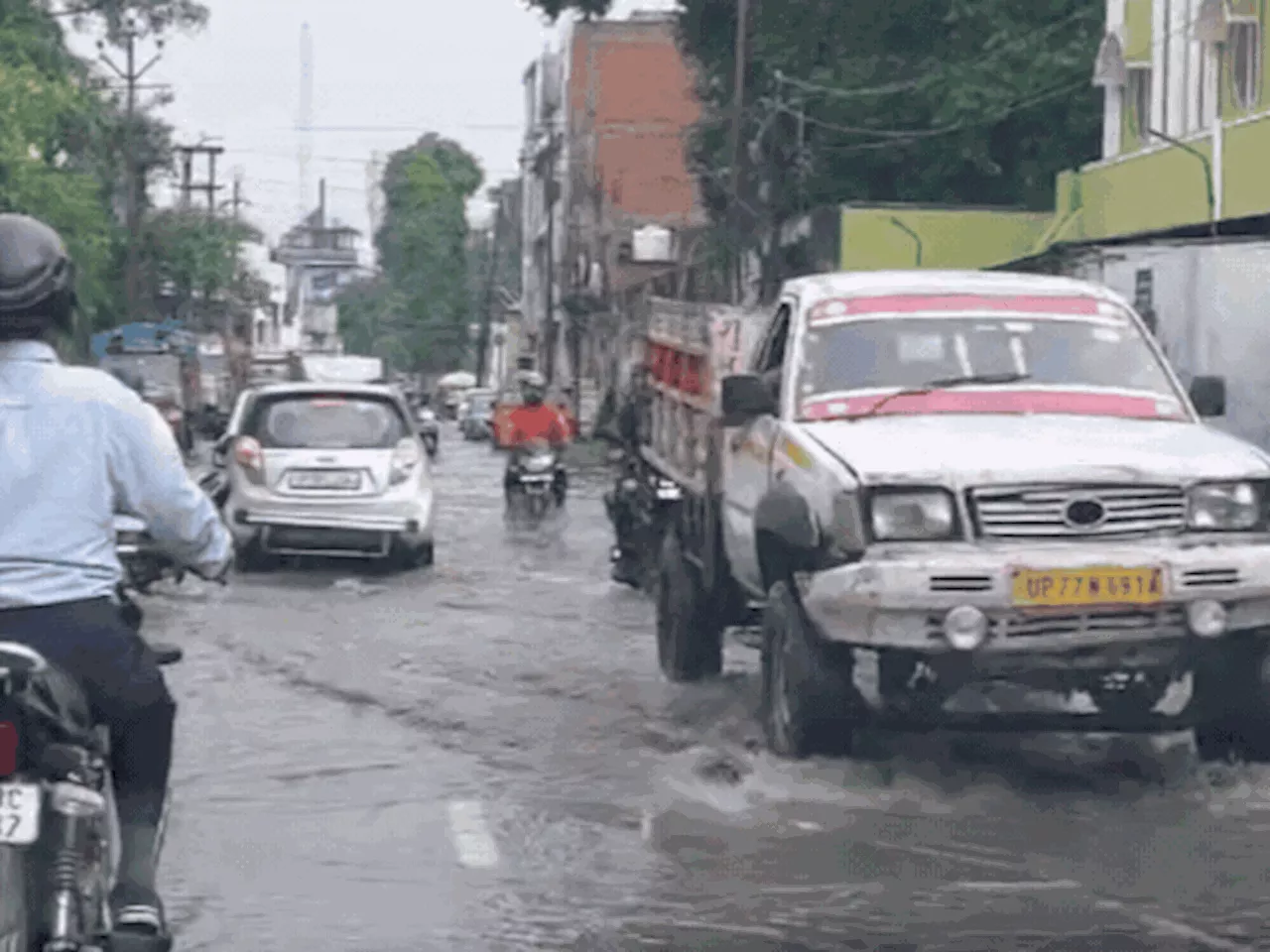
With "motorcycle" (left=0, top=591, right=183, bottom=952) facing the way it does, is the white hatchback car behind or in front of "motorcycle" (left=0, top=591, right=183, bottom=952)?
in front

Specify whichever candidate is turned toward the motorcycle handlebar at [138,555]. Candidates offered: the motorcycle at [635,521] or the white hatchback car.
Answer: the motorcycle at [635,521]

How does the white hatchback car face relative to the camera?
away from the camera

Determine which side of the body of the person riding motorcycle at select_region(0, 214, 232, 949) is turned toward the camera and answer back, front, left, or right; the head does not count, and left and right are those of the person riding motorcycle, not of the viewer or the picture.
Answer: back

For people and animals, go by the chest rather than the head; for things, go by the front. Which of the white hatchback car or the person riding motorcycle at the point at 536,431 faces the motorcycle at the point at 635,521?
the person riding motorcycle

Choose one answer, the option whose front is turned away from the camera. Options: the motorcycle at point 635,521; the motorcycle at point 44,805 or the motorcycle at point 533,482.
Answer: the motorcycle at point 44,805

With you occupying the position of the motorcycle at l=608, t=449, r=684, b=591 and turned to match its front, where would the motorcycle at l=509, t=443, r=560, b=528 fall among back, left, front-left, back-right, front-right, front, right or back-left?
back

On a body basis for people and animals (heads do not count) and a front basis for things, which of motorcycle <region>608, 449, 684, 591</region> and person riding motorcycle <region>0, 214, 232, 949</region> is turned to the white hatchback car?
the person riding motorcycle

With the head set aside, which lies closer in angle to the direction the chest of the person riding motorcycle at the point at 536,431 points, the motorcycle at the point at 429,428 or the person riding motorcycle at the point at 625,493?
the person riding motorcycle

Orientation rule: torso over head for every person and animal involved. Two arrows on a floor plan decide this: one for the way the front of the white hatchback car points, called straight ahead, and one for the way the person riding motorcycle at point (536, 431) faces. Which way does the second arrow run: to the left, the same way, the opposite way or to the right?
the opposite way

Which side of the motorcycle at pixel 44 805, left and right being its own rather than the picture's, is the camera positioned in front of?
back

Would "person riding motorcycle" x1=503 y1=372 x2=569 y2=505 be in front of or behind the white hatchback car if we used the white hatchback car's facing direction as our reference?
in front

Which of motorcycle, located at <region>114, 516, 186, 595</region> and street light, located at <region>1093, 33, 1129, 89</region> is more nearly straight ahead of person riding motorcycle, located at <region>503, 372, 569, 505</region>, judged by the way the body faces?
the motorcycle
